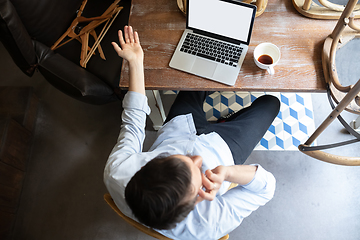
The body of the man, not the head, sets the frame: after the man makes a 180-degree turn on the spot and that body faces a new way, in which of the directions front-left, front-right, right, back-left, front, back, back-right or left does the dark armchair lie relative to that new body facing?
right

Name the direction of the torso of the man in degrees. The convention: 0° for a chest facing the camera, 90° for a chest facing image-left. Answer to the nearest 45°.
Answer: approximately 225°

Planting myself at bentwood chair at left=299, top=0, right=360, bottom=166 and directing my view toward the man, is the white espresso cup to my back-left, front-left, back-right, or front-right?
front-right
